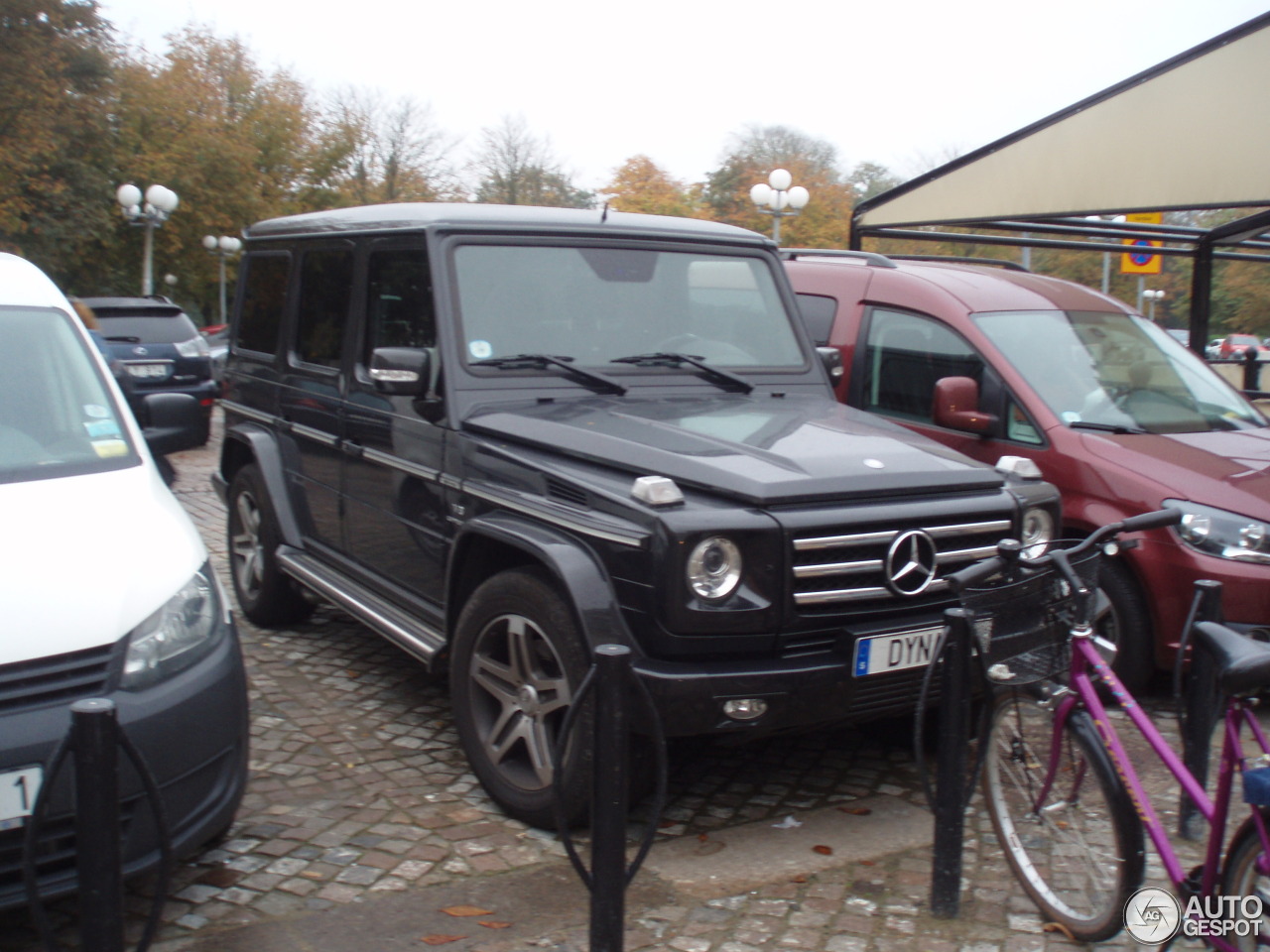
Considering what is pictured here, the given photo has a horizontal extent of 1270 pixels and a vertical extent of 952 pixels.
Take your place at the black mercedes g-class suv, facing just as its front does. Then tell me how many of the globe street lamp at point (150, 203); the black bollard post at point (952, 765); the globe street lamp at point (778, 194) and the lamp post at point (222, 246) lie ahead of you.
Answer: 1

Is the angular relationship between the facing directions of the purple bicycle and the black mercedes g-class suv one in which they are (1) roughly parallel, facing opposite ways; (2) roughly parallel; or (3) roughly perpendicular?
roughly parallel, facing opposite ways

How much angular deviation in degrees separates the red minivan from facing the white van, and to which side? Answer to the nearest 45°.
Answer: approximately 90° to its right

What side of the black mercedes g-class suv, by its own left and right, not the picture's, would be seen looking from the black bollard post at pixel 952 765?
front

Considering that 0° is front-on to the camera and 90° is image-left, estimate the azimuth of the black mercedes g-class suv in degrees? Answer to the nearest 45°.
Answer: approximately 315°

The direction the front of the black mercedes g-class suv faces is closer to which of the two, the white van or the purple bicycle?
the purple bicycle

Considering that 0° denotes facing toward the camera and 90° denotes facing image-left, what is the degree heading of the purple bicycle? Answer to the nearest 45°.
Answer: approximately 135°

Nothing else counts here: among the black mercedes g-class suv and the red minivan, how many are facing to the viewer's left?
0

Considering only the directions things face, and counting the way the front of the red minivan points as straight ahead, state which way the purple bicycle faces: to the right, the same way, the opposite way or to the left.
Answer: the opposite way

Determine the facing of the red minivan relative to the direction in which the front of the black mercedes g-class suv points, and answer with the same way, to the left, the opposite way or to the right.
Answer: the same way

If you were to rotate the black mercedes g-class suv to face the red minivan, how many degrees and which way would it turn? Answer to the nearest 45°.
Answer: approximately 90° to its left

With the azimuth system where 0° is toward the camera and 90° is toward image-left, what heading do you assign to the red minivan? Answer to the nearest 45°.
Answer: approximately 315°

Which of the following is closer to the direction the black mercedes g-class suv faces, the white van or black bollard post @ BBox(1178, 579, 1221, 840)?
the black bollard post

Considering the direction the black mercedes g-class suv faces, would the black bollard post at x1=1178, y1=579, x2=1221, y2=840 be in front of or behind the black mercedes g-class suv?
in front

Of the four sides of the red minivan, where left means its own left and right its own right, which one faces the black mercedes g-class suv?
right

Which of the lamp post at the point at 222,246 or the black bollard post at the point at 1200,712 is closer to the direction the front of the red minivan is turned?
the black bollard post
